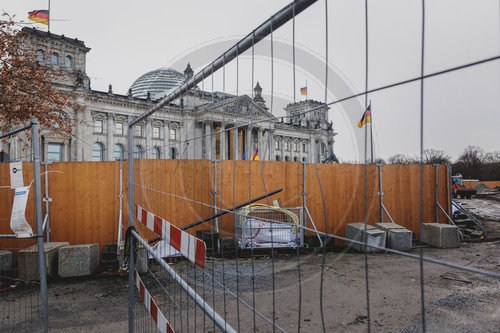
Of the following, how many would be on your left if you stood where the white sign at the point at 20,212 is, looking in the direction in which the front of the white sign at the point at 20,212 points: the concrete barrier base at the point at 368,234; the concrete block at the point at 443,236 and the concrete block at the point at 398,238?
3

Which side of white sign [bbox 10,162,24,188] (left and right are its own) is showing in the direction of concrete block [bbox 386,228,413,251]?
left

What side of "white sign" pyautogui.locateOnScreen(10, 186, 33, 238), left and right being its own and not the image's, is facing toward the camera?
front

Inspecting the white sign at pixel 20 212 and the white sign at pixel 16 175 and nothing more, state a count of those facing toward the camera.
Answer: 2

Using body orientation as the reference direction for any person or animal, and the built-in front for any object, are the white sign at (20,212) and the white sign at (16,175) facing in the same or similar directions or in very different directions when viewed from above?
same or similar directions

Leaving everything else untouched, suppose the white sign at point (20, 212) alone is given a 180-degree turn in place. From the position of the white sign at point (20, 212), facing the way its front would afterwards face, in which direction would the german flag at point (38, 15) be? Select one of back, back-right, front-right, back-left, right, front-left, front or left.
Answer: front

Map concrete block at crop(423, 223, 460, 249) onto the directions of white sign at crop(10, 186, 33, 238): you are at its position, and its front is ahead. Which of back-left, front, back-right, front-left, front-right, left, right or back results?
left

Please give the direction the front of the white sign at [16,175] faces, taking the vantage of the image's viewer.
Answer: facing the viewer
